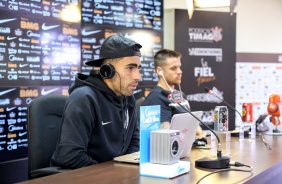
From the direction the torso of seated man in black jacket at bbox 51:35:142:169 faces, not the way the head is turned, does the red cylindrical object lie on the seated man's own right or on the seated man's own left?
on the seated man's own left

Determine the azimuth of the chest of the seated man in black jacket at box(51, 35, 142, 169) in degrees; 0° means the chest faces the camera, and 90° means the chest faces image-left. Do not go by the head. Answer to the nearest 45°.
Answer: approximately 315°
